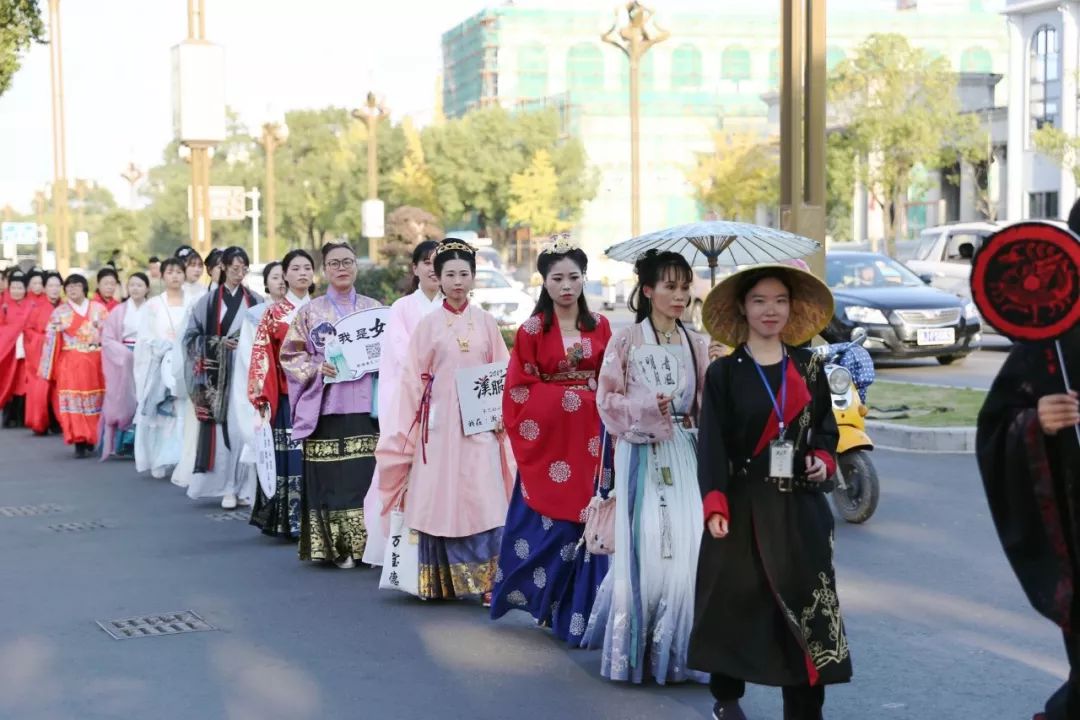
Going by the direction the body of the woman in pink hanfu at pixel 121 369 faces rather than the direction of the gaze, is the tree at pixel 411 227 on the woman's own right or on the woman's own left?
on the woman's own left

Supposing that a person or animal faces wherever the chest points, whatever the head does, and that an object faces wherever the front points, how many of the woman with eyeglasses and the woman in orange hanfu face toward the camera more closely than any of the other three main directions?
2

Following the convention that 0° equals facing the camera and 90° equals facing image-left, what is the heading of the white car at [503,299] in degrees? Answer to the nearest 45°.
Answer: approximately 315°

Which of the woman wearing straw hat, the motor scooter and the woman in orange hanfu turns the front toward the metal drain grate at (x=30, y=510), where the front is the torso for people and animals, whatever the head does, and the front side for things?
the woman in orange hanfu

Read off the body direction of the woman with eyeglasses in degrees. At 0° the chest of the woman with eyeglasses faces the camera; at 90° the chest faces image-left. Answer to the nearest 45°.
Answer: approximately 0°

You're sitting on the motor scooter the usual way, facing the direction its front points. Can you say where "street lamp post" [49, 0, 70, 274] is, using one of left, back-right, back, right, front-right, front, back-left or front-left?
back-right

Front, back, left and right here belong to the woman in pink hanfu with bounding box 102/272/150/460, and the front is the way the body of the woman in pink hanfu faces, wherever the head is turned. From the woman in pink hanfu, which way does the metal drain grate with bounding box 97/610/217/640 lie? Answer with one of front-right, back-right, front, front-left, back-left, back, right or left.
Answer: front-right

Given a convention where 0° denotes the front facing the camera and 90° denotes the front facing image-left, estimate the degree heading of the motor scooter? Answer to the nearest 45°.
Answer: approximately 0°

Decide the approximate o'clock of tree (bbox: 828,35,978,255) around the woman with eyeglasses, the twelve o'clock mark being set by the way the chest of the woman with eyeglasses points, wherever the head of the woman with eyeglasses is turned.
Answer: The tree is roughly at 7 o'clock from the woman with eyeglasses.

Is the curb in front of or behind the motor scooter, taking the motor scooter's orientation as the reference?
behind
